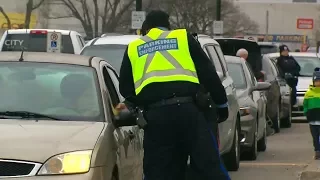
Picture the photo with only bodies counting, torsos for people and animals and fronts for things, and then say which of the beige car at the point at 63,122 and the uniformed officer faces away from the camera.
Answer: the uniformed officer

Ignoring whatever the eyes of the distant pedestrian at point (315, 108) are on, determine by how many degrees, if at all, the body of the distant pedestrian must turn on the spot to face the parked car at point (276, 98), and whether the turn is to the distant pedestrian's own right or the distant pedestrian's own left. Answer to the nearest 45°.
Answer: approximately 180°

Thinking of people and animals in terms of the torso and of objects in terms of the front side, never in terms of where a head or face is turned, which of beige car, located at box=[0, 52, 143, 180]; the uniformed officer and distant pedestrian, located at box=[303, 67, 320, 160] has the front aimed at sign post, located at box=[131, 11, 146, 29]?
the uniformed officer

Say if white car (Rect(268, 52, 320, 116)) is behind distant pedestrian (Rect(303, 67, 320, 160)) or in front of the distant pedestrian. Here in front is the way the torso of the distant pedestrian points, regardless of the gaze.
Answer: behind

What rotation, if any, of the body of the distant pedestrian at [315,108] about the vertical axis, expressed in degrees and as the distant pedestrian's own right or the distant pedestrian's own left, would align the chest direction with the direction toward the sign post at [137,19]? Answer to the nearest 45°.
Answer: approximately 135° to the distant pedestrian's own right

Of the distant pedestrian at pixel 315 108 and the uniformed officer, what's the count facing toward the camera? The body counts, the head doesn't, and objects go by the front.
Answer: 1

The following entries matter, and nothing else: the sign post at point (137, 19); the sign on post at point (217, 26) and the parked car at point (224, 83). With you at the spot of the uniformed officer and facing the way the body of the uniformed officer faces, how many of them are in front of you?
3

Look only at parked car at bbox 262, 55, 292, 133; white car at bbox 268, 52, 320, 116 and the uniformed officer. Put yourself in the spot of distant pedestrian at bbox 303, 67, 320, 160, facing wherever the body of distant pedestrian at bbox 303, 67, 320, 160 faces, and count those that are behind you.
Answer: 2

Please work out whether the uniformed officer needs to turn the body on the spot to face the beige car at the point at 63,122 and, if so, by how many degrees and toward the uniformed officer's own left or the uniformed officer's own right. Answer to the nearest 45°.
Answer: approximately 45° to the uniformed officer's own left

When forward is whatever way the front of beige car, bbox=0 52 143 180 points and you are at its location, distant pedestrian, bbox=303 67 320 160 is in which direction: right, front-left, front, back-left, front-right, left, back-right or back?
back

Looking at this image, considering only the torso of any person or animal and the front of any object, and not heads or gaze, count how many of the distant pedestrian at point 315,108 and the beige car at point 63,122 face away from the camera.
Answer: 0

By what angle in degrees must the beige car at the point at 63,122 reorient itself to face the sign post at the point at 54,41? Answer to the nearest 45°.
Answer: approximately 135° to its right

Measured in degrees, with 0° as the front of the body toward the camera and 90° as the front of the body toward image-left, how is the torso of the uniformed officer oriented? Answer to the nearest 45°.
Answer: approximately 180°
